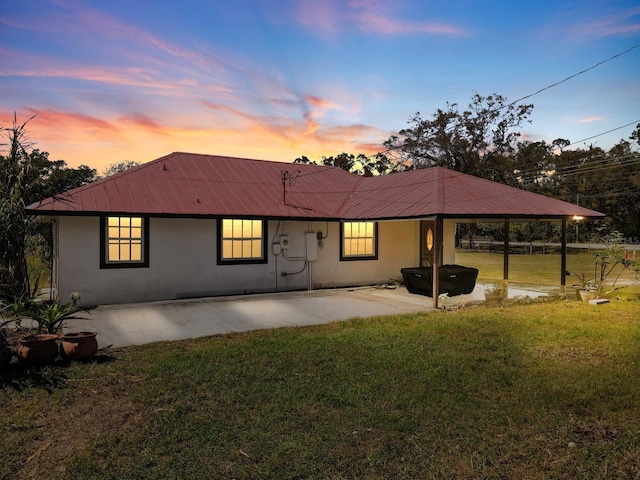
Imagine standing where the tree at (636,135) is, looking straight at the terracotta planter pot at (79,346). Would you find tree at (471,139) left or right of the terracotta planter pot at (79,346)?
right

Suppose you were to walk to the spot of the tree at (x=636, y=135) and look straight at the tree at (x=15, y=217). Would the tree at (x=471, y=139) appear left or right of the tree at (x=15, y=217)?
right

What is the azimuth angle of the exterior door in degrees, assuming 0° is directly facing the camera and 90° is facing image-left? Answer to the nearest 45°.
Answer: approximately 315°

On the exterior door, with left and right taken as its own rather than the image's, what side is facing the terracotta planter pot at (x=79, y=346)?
right

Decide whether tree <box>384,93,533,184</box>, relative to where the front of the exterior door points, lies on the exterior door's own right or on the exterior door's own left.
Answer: on the exterior door's own left

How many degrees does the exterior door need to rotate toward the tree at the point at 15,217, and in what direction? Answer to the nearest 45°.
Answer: approximately 90° to its right

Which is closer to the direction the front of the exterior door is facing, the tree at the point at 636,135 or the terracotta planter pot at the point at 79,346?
the terracotta planter pot

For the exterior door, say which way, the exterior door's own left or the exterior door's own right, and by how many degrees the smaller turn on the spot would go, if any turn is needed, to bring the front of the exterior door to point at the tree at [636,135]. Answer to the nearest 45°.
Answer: approximately 90° to the exterior door's own left
